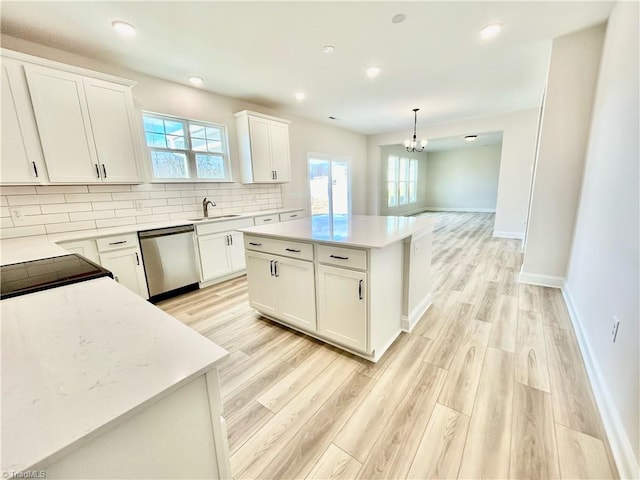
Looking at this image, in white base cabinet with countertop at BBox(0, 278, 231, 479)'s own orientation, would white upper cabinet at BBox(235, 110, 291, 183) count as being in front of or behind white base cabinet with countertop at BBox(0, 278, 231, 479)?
in front

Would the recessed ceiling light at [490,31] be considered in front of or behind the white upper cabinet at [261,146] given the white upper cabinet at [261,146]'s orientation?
in front

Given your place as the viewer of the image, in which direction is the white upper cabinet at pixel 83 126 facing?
facing the viewer and to the right of the viewer

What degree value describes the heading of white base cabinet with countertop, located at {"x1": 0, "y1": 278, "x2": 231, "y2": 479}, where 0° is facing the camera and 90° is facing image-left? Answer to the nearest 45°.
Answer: approximately 225°

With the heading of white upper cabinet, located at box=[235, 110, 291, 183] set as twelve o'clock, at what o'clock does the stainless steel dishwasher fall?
The stainless steel dishwasher is roughly at 3 o'clock from the white upper cabinet.

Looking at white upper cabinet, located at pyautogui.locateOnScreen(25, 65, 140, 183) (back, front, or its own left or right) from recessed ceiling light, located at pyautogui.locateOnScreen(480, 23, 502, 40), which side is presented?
front

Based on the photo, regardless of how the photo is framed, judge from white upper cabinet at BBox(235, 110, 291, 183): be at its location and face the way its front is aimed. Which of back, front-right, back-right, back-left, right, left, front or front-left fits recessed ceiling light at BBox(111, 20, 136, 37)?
right

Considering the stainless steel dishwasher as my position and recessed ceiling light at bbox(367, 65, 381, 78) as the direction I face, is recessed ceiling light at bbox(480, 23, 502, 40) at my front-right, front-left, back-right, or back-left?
front-right

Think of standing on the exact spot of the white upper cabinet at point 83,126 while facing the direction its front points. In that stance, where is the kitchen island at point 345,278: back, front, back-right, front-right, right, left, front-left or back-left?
front
